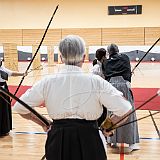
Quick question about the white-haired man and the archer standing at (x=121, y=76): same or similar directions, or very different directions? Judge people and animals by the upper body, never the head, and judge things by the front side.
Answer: same or similar directions

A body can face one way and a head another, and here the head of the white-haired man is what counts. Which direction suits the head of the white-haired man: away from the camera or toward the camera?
away from the camera

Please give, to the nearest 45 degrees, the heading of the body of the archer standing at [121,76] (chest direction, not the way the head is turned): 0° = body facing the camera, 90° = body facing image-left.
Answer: approximately 180°

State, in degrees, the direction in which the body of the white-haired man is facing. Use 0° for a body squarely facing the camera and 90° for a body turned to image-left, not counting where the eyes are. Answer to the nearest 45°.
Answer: approximately 180°

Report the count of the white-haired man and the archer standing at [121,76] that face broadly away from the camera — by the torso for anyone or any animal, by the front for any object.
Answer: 2

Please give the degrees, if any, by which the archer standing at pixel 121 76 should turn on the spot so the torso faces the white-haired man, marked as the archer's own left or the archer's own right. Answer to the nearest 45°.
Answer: approximately 180°

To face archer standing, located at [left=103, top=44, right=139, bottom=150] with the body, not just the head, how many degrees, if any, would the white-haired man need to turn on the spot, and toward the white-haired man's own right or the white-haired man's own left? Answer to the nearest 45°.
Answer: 0° — they already face them
